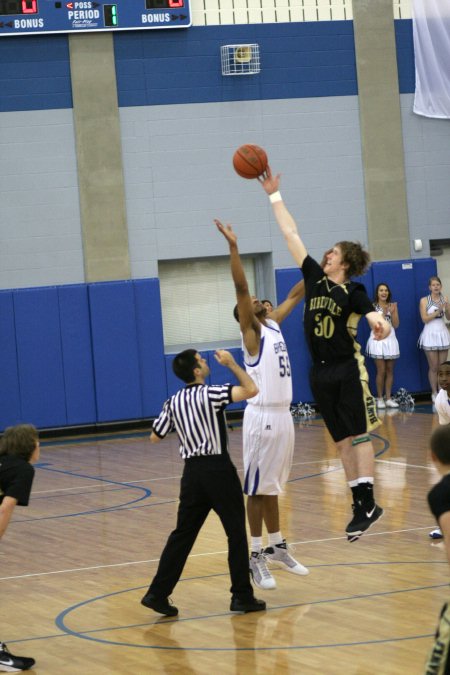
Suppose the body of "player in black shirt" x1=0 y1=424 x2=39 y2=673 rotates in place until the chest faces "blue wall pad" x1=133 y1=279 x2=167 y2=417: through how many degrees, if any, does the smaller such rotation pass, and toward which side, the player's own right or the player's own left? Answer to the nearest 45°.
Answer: approximately 90° to the player's own left

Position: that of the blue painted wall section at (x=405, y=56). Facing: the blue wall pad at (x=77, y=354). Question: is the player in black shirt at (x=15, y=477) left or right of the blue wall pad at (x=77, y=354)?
left

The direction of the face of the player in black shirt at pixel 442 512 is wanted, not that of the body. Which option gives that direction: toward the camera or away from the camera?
away from the camera

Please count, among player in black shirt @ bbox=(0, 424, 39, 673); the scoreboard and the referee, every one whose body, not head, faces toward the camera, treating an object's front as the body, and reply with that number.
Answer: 1

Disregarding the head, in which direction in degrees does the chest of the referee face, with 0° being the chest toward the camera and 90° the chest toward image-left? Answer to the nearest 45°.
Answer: approximately 225°

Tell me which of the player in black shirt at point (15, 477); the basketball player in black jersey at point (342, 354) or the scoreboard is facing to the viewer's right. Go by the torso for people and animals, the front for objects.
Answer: the player in black shirt

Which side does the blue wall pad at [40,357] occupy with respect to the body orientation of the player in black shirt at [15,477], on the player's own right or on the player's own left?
on the player's own left

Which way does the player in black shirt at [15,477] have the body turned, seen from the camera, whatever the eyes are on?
to the viewer's right

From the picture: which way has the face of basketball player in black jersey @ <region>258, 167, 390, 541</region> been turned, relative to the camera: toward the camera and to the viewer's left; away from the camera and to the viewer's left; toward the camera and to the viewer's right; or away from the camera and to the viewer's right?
toward the camera and to the viewer's left
